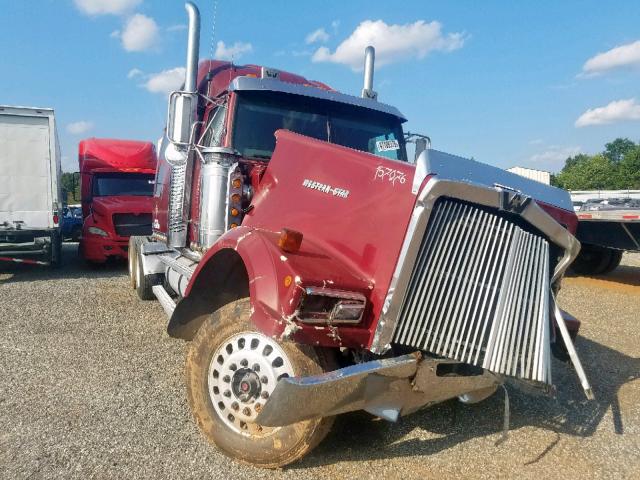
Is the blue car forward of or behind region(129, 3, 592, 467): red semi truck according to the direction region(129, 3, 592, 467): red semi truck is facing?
behind

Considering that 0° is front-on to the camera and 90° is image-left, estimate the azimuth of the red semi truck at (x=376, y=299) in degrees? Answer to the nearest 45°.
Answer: approximately 315°

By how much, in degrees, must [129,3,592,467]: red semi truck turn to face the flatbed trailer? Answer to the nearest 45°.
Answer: approximately 90° to its left
